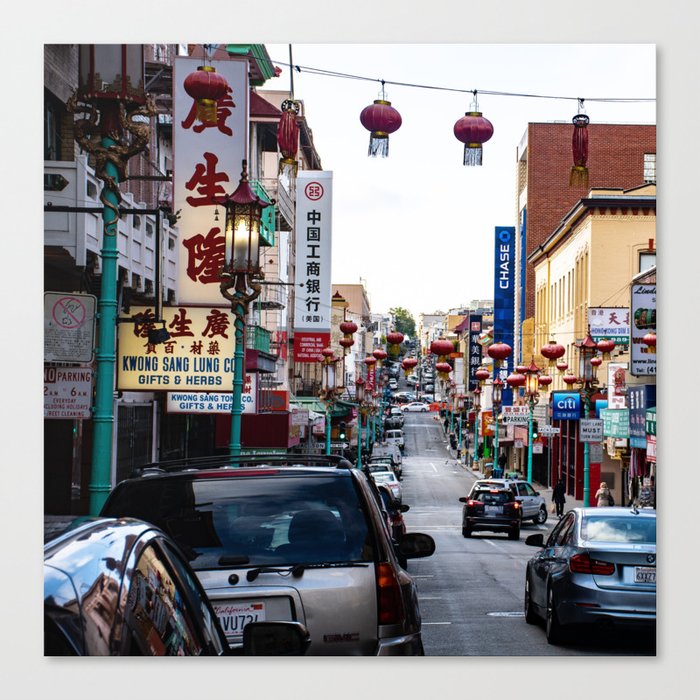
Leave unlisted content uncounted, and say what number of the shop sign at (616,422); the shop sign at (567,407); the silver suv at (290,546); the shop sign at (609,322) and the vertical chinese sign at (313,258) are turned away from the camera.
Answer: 1

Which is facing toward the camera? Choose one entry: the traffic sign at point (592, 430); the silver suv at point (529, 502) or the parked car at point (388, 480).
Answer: the traffic sign

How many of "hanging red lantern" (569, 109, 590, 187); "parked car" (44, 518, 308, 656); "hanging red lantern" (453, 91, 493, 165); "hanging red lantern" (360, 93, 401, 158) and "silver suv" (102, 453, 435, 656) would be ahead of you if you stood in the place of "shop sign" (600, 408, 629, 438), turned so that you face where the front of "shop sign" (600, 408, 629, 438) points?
5

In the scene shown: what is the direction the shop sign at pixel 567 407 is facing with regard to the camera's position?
facing the viewer

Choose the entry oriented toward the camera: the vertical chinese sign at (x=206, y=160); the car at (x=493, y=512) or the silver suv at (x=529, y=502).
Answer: the vertical chinese sign

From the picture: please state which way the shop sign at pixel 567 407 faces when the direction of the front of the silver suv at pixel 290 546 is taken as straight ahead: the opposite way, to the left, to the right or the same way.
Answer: the opposite way

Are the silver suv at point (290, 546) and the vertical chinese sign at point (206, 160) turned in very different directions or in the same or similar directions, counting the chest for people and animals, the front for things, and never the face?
very different directions

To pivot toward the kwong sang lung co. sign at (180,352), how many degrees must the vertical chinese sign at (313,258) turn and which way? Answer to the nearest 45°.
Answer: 0° — it already faces it

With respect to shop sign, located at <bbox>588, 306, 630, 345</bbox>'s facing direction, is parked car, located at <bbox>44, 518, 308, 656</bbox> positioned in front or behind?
in front

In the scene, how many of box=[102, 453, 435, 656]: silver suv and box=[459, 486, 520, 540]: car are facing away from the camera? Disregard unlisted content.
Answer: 2

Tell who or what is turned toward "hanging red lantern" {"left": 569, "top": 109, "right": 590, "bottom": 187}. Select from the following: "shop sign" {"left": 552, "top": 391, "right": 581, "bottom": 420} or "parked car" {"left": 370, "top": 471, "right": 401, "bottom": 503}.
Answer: the shop sign

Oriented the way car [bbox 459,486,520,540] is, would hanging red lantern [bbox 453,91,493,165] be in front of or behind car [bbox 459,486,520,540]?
behind

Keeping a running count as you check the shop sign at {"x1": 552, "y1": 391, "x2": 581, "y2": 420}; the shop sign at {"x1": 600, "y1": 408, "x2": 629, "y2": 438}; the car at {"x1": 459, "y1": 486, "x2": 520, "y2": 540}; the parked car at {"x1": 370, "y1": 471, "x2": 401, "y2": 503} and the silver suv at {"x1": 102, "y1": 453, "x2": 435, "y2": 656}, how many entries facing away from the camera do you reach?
3

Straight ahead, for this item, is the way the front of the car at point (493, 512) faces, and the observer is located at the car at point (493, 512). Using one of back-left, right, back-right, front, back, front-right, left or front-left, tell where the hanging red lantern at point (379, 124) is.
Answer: back

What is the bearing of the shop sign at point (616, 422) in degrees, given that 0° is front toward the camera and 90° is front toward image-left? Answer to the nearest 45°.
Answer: approximately 0°

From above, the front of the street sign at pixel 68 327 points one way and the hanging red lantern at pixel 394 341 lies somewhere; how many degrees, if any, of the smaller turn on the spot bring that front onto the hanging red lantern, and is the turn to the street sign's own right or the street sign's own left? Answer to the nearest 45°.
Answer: approximately 135° to the street sign's own left

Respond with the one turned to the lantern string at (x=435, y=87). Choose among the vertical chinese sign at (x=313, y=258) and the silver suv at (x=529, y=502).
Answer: the vertical chinese sign

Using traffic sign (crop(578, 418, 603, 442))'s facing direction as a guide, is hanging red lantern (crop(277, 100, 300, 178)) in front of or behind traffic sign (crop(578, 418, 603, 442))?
in front
